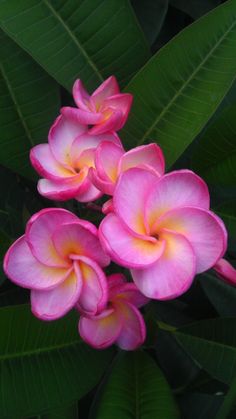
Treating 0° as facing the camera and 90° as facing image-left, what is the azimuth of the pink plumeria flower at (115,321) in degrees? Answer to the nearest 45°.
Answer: approximately 0°

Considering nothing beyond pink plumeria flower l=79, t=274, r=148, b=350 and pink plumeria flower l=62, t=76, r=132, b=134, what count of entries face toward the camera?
2

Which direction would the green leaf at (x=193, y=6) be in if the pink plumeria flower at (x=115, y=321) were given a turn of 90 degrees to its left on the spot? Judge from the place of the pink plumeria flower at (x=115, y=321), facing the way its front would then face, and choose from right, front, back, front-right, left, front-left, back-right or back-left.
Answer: front-left

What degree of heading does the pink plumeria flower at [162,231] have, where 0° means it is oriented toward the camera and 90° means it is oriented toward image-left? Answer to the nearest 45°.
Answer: approximately 0°

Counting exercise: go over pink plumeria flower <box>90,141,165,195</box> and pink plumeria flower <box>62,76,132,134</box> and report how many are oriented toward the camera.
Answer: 2
